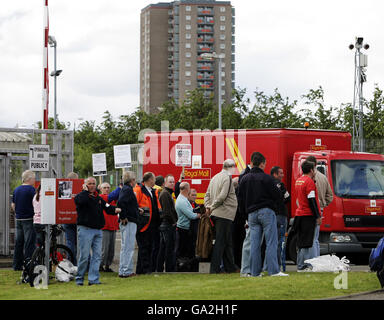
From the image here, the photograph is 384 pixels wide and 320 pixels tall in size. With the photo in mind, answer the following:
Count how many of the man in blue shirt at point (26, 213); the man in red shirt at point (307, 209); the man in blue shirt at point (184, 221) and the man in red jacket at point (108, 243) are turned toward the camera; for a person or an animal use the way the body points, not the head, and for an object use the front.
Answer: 1

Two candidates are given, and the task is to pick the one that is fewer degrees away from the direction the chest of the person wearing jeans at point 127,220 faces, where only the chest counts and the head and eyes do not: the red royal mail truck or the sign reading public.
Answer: the red royal mail truck

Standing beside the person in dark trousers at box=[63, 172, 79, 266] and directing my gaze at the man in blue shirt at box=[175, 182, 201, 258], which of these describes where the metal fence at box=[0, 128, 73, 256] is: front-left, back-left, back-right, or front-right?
back-left

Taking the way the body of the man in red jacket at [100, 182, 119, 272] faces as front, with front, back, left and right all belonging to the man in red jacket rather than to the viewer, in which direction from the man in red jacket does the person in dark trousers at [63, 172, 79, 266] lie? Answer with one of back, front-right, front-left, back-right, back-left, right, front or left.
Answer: front-right

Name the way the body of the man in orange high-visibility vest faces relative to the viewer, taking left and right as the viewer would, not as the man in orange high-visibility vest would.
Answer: facing the viewer and to the right of the viewer

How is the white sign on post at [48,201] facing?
toward the camera

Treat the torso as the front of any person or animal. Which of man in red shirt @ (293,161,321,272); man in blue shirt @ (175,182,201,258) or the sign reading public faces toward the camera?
the sign reading public

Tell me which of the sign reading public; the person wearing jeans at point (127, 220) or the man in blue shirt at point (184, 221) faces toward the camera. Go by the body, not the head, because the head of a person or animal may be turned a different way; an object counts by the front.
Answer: the sign reading public

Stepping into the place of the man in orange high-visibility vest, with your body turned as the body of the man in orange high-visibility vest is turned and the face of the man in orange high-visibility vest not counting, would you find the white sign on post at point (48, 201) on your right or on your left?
on your right

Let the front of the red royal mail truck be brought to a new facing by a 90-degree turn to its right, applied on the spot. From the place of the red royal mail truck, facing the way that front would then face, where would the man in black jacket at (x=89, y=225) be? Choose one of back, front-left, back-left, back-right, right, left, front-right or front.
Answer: front

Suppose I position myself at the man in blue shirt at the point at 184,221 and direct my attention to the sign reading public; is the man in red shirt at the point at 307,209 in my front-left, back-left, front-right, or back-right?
back-left
